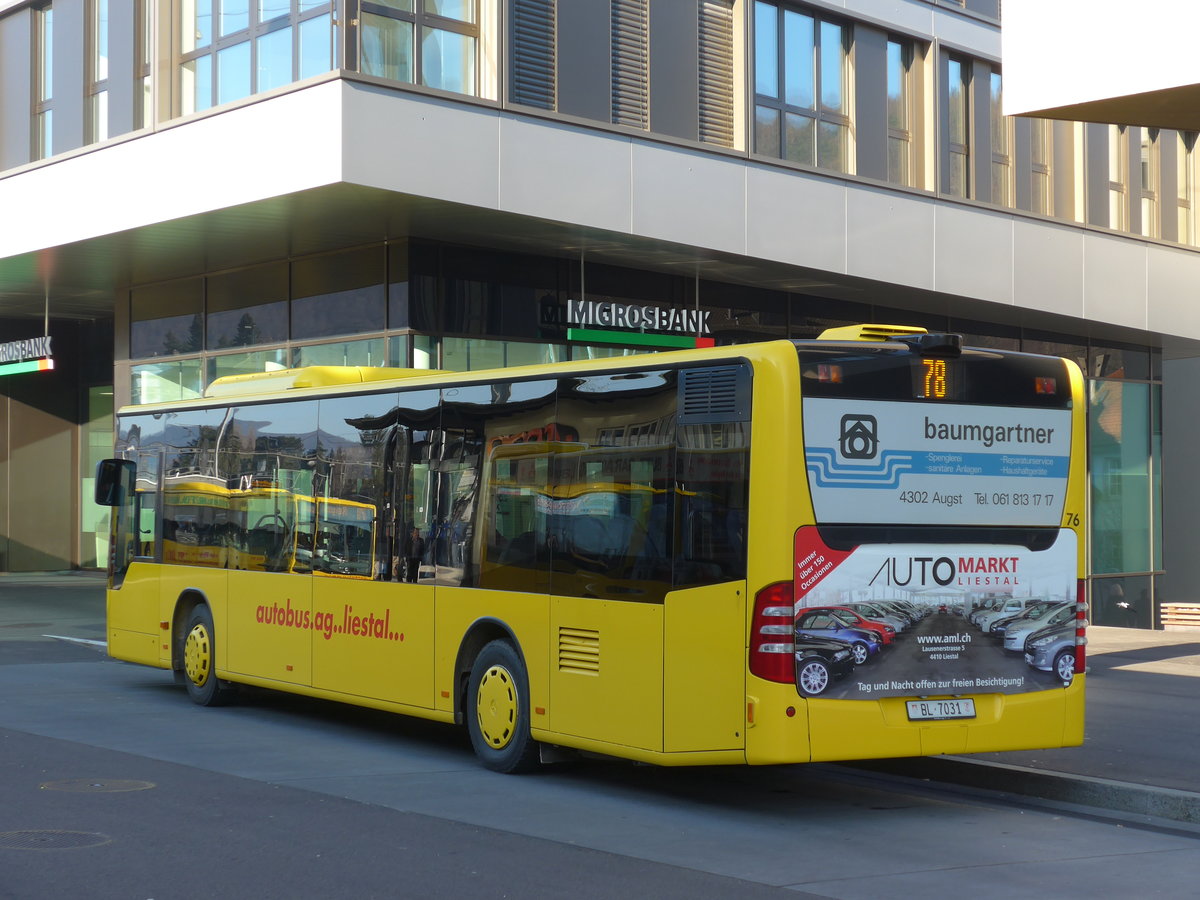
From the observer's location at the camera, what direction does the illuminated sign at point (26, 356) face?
facing the viewer and to the left of the viewer

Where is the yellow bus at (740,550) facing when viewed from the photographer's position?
facing away from the viewer and to the left of the viewer

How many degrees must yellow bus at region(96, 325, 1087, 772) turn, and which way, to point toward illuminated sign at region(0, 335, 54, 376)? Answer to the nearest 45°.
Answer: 0° — it already faces it

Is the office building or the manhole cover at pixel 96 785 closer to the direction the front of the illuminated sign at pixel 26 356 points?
the manhole cover

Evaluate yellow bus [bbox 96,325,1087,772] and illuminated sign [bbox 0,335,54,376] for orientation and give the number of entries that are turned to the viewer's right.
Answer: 0

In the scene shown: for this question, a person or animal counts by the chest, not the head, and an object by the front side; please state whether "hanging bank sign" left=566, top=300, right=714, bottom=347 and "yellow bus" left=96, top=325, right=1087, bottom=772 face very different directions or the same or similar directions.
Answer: very different directions

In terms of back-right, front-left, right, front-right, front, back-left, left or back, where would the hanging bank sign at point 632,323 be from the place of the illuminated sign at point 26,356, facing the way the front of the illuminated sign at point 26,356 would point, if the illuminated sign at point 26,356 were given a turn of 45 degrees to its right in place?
back-left

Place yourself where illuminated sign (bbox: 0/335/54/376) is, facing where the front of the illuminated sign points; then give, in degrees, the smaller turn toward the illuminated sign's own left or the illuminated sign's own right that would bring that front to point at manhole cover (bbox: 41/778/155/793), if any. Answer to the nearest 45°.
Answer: approximately 45° to the illuminated sign's own left

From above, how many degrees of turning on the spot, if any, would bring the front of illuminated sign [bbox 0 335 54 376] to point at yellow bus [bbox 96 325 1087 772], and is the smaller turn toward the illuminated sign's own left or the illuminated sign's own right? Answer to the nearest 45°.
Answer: approximately 45° to the illuminated sign's own left

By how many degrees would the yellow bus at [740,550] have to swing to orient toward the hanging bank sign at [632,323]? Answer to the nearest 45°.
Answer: approximately 45° to its right
